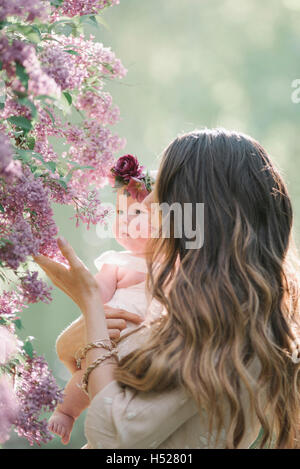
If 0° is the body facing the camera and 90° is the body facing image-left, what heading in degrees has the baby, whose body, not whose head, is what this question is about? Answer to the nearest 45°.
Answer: approximately 45°

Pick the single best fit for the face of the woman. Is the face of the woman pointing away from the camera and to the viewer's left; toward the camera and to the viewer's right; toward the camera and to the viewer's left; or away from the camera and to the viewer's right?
away from the camera and to the viewer's left

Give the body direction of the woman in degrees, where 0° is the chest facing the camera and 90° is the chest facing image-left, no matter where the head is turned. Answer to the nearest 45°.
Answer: approximately 135°
